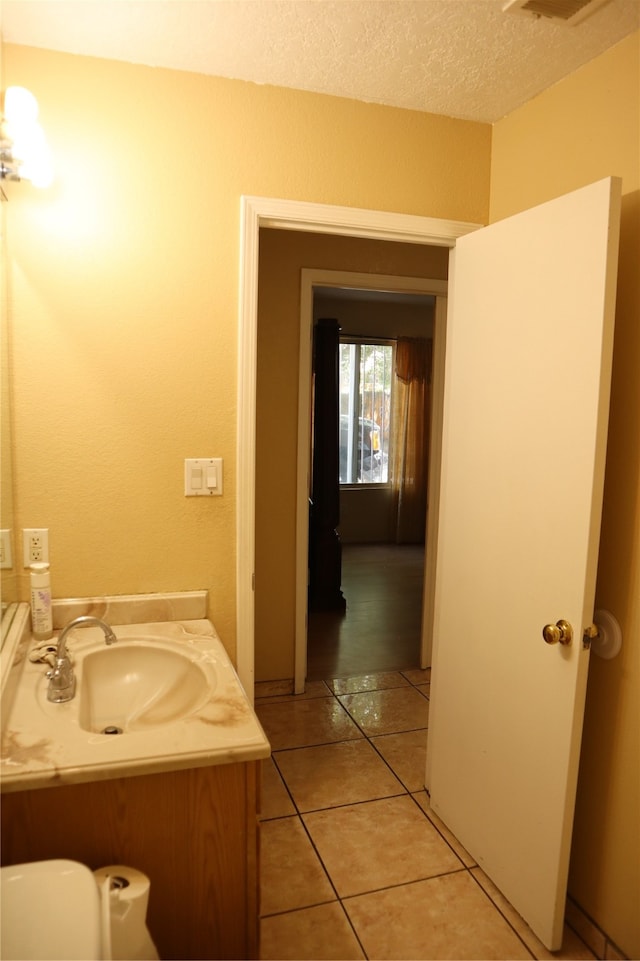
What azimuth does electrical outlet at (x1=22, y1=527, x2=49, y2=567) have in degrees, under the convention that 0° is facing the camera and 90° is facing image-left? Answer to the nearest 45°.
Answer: approximately 0°

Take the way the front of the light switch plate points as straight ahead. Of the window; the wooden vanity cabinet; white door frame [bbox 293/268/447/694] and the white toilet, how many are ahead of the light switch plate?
2

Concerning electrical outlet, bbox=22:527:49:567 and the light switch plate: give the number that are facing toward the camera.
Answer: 2

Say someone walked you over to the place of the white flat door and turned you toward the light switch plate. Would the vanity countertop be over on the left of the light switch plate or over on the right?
left

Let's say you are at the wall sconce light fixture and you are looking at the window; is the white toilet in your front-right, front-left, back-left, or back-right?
back-right

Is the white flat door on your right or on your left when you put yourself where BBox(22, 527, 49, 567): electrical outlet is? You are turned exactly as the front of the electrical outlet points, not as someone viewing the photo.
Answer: on your left

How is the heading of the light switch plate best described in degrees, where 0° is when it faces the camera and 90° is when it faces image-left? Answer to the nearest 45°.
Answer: approximately 0°

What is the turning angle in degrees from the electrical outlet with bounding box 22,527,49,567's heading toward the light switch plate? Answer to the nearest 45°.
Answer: approximately 90° to its left

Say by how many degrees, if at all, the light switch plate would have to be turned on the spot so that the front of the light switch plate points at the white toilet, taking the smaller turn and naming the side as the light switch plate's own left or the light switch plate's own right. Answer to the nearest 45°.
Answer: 0° — it already faces it
